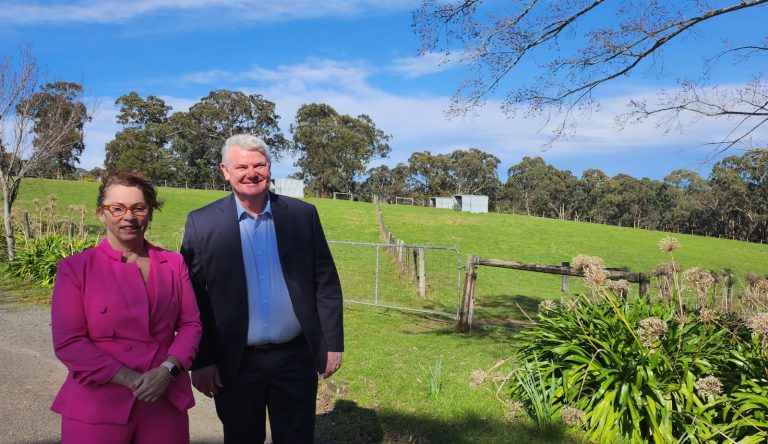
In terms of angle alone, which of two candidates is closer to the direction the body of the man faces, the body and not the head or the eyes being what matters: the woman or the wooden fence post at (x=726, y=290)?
the woman

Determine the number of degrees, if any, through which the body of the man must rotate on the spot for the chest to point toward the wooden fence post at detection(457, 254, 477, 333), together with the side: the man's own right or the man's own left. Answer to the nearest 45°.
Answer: approximately 135° to the man's own left

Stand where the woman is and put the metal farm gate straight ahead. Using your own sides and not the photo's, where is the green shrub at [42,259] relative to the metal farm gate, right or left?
left

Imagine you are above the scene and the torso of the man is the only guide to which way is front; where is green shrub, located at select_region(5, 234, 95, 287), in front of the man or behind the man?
behind

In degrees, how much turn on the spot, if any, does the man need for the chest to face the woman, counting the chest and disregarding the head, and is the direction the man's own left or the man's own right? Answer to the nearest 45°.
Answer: approximately 45° to the man's own right

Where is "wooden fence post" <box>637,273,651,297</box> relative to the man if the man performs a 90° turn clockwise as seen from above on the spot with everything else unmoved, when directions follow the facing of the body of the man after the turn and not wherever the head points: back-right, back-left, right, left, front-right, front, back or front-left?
back-right

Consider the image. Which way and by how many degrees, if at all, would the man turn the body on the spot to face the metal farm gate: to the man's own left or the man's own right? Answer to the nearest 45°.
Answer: approximately 180°

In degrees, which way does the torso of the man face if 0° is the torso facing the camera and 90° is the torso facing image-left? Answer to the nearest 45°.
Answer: approximately 0°

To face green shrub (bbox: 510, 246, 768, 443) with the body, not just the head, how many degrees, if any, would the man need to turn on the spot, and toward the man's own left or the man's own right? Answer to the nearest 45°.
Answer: approximately 90° to the man's own left

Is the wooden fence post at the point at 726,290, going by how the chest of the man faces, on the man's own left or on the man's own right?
on the man's own left
